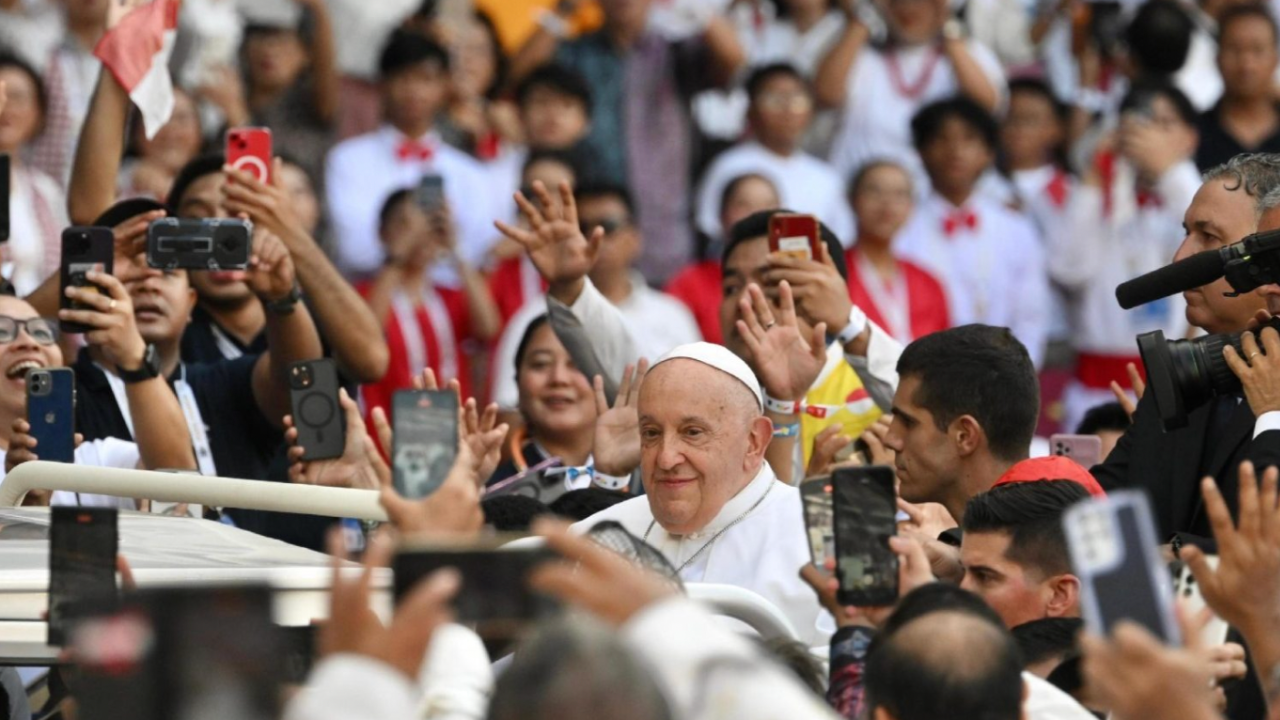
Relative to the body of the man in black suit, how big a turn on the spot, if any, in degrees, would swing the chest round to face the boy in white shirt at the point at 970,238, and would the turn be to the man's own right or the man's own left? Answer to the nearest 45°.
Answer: approximately 90° to the man's own right

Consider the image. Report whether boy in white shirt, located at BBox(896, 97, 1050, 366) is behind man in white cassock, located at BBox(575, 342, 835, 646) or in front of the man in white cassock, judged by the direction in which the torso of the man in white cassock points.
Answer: behind

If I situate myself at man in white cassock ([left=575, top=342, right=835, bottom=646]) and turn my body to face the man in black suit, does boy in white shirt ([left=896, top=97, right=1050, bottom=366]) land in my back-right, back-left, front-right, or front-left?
front-left

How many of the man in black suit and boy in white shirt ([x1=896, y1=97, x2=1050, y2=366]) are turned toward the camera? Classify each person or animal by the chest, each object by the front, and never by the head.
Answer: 1

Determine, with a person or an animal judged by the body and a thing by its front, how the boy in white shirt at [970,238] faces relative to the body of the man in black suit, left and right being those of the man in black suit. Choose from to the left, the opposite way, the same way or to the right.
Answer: to the left

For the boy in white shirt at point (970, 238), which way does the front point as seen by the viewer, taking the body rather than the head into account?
toward the camera

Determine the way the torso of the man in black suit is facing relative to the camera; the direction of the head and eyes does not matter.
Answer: to the viewer's left

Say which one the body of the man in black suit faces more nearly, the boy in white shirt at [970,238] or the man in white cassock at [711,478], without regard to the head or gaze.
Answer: the man in white cassock

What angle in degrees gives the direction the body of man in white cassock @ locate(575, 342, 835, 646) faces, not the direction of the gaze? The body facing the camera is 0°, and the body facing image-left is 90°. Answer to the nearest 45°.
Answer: approximately 45°

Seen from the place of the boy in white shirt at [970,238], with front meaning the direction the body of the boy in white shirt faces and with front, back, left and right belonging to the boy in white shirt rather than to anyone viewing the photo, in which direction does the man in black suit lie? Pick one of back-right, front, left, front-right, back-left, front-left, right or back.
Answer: front

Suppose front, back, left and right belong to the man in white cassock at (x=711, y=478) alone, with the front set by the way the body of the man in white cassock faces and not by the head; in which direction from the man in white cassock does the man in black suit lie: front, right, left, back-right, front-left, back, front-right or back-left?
back-left
